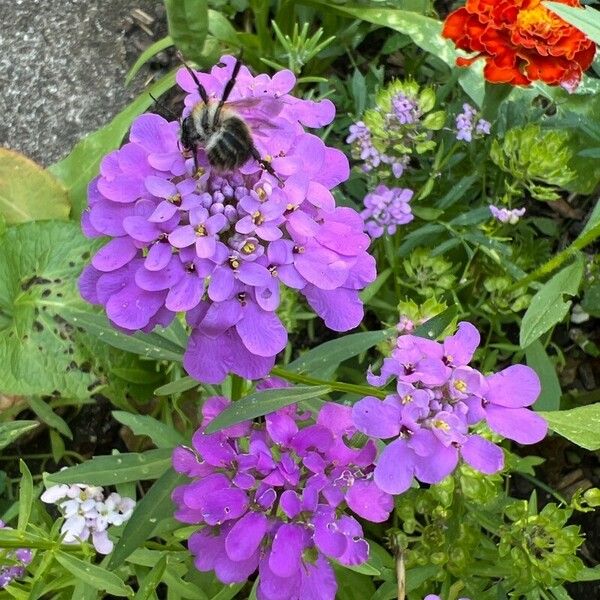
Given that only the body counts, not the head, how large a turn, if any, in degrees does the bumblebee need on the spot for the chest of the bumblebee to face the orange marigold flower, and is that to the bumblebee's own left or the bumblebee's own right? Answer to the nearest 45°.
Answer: approximately 135° to the bumblebee's own right

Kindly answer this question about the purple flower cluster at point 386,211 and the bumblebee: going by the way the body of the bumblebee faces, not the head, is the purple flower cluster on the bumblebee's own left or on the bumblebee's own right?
on the bumblebee's own right
